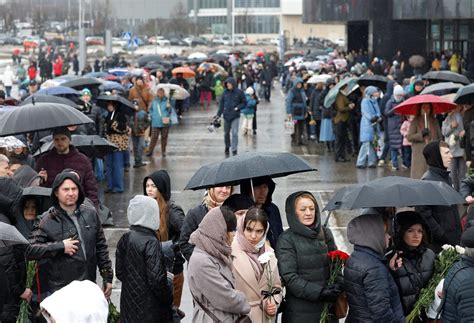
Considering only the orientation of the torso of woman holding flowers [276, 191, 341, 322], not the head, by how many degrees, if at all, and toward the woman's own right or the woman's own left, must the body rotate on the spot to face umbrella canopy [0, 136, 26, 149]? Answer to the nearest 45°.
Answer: approximately 180°

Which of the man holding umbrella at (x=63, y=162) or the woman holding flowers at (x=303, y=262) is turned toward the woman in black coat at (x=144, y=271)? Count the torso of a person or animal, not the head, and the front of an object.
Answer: the man holding umbrella

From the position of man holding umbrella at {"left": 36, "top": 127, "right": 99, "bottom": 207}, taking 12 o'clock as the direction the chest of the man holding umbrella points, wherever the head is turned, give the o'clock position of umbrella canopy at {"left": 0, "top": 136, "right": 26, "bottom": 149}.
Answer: The umbrella canopy is roughly at 4 o'clock from the man holding umbrella.

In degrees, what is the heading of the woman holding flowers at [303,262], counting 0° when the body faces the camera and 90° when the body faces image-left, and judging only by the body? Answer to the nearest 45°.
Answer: approximately 315°

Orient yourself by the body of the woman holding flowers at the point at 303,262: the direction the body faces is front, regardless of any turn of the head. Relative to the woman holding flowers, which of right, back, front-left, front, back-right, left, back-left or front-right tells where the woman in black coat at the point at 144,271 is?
back-right

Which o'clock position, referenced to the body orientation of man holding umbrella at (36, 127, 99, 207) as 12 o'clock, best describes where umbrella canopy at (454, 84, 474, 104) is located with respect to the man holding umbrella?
The umbrella canopy is roughly at 8 o'clock from the man holding umbrella.

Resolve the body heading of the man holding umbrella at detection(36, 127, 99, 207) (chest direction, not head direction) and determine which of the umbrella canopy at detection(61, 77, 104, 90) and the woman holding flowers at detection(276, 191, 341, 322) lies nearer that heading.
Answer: the woman holding flowers

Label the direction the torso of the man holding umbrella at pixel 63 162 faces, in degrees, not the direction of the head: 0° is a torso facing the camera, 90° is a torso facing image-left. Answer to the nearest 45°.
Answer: approximately 0°

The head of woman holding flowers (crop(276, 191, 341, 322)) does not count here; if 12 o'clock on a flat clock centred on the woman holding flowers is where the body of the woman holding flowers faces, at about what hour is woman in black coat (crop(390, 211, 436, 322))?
The woman in black coat is roughly at 10 o'clock from the woman holding flowers.
